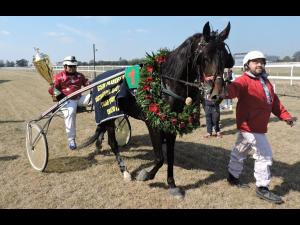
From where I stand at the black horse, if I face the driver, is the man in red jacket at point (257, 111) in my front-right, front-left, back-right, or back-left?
back-right

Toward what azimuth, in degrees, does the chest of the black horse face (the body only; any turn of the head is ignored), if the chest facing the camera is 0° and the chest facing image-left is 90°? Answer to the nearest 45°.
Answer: approximately 315°

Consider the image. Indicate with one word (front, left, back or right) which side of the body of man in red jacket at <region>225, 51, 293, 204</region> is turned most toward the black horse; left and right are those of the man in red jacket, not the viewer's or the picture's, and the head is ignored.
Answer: right

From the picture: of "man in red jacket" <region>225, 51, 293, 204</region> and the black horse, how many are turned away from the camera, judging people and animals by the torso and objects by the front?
0

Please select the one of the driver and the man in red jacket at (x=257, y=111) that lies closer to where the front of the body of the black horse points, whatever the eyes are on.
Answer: the man in red jacket

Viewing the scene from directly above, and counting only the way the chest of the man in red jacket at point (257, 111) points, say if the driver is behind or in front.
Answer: behind

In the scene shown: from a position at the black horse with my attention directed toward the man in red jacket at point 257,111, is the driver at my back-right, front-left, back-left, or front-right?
back-left

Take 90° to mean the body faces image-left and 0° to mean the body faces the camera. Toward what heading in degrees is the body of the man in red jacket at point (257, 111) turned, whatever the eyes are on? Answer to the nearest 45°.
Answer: approximately 315°

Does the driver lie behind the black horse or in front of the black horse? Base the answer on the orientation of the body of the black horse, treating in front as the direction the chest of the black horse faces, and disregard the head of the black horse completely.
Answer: behind
